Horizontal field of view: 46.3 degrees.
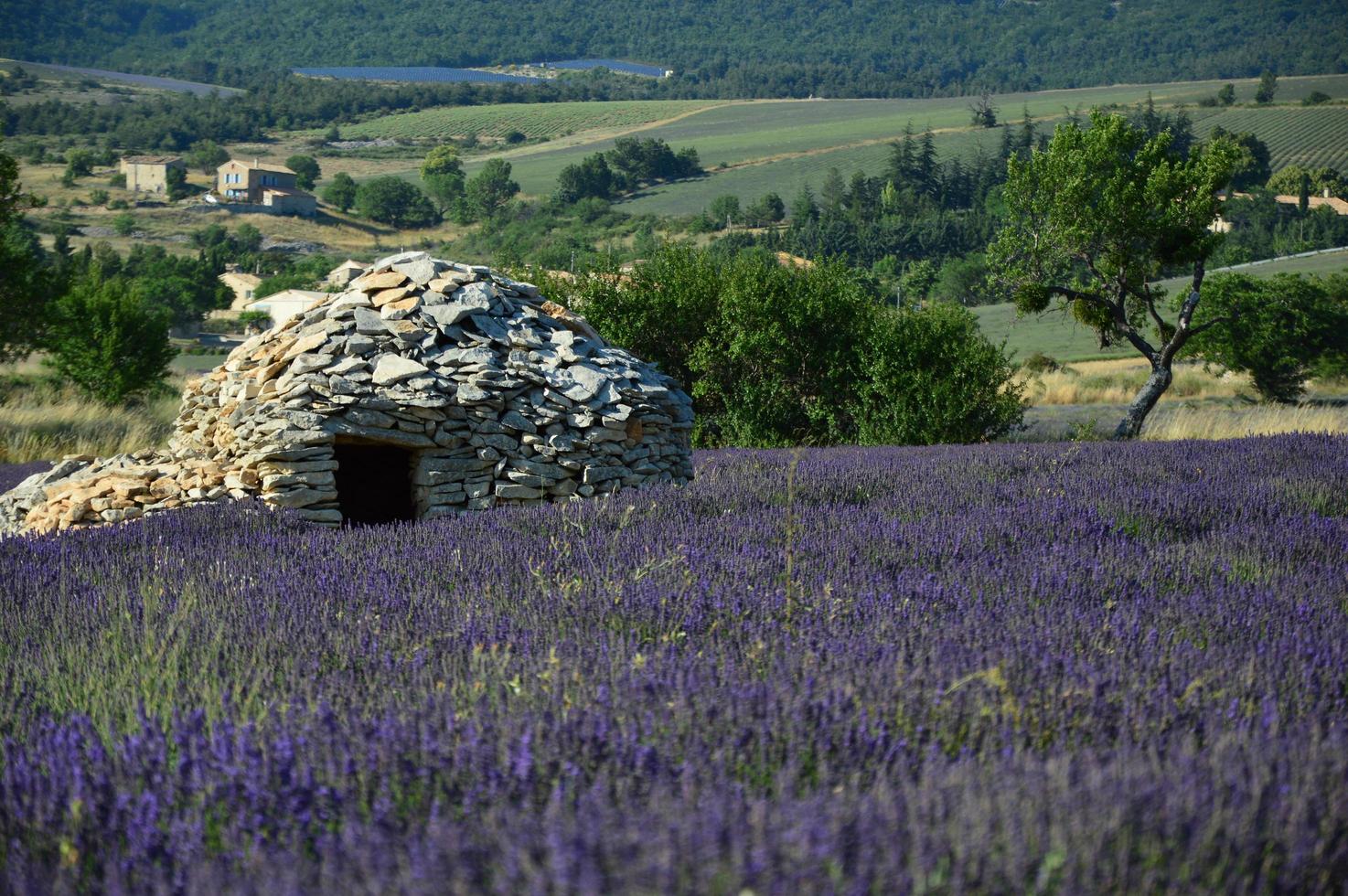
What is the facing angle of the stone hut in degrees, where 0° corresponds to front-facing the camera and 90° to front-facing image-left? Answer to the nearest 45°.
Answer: approximately 0°

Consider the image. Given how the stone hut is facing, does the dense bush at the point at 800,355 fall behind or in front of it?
behind

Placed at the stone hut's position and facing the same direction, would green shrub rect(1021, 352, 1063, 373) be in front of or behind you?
behind

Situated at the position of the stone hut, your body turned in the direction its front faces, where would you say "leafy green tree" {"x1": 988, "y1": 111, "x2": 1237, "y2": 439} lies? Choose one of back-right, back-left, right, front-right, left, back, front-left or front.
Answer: back-left

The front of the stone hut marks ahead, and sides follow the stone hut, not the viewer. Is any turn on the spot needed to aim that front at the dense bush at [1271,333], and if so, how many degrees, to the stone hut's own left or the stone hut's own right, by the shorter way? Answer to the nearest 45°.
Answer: approximately 135° to the stone hut's own left

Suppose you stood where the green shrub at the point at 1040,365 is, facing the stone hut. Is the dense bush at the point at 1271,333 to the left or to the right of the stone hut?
left
